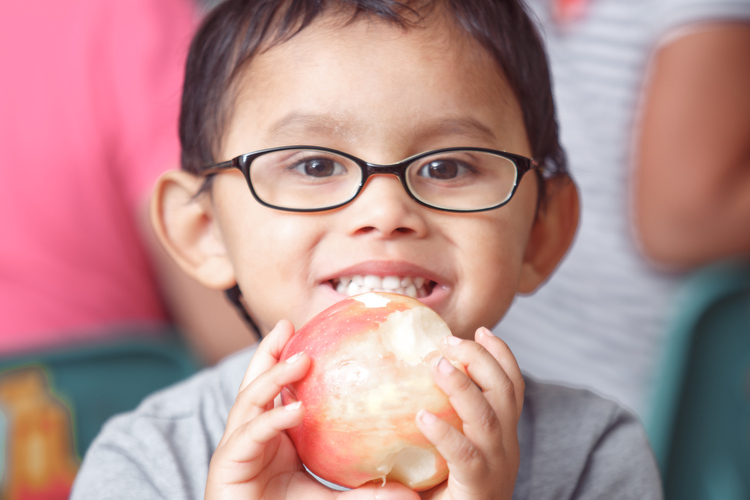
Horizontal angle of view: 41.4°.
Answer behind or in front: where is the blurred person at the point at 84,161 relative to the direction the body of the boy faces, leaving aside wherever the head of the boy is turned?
behind

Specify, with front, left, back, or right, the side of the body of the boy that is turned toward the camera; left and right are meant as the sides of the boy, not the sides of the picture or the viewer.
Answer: front

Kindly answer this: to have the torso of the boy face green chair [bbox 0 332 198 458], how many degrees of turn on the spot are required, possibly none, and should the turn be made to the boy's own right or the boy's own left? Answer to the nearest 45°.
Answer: approximately 135° to the boy's own right
